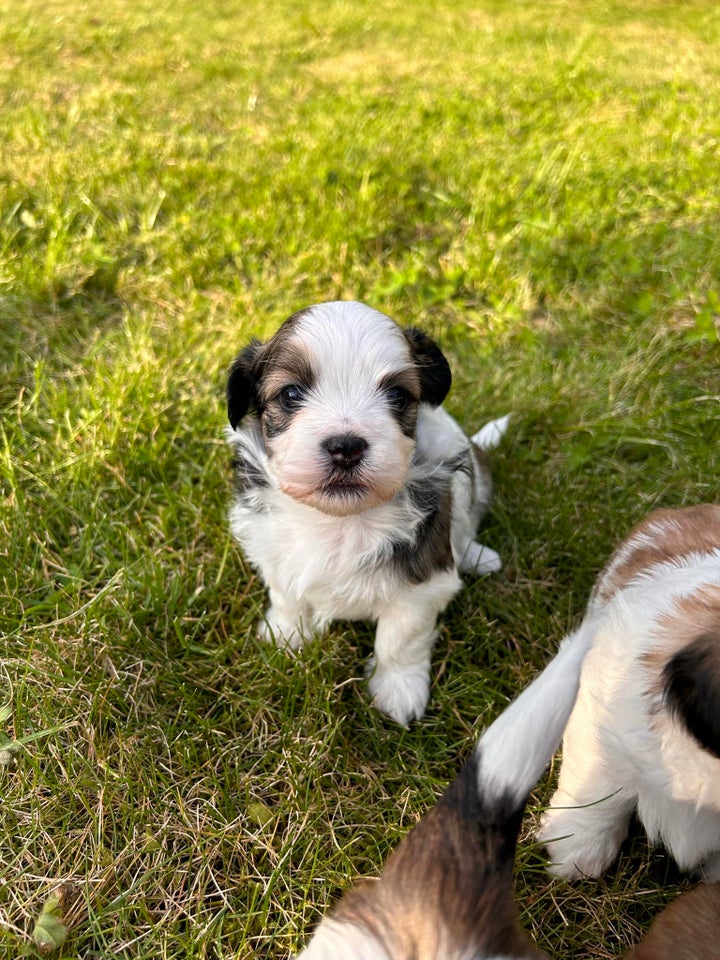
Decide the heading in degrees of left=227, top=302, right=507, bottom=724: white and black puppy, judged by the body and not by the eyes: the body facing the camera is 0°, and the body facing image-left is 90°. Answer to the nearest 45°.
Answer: approximately 45°

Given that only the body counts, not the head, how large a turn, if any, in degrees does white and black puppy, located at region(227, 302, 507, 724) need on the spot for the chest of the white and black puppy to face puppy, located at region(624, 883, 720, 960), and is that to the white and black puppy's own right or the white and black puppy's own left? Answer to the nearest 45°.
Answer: approximately 90° to the white and black puppy's own left

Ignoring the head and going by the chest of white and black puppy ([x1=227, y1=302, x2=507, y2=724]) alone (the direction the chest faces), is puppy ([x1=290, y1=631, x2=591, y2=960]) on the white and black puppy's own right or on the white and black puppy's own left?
on the white and black puppy's own left
